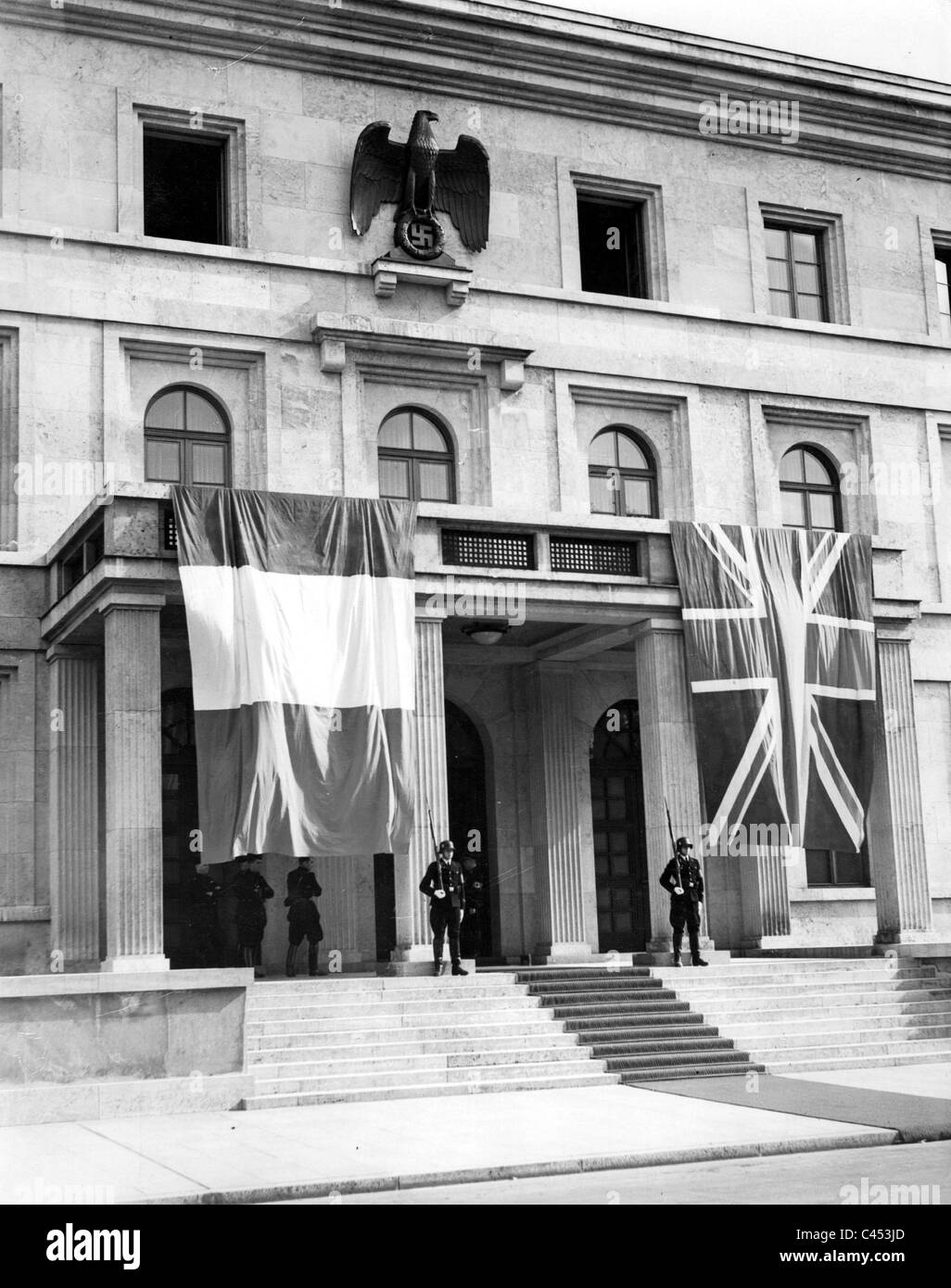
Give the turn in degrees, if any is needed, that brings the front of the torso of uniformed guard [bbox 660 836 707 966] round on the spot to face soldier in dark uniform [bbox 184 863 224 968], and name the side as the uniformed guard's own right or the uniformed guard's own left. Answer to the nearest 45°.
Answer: approximately 135° to the uniformed guard's own right

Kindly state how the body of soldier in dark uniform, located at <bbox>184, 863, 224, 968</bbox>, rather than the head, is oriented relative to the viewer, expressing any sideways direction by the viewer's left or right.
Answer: facing the viewer and to the right of the viewer

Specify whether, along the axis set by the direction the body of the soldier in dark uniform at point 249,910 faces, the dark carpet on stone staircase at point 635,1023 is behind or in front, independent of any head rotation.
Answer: in front

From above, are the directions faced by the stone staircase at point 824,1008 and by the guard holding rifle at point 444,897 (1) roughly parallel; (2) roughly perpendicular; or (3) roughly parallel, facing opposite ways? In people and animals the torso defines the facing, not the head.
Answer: roughly parallel
